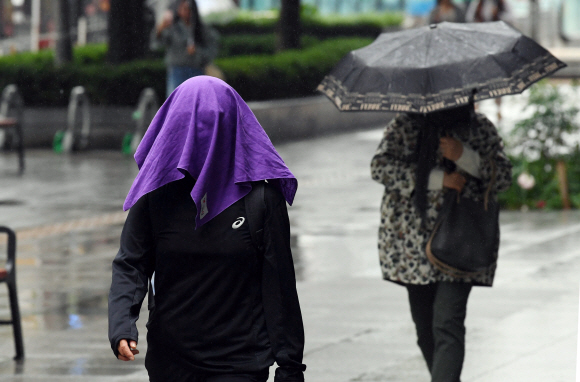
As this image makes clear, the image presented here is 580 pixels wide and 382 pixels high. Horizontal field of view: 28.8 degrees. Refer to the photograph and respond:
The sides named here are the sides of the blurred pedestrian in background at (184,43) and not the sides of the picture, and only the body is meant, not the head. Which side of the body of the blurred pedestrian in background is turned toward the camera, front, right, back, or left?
front

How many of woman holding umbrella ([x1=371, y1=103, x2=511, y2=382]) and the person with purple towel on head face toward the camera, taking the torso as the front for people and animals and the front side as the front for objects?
2

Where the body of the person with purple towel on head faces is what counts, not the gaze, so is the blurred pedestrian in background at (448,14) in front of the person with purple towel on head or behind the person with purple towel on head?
behind

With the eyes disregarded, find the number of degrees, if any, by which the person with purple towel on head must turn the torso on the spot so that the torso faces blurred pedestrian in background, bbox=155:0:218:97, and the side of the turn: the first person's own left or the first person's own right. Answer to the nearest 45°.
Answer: approximately 180°

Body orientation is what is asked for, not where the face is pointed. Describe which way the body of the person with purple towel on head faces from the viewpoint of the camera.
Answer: toward the camera

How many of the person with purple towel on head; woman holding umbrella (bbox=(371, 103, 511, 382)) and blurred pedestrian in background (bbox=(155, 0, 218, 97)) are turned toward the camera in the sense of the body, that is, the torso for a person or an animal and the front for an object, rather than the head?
3

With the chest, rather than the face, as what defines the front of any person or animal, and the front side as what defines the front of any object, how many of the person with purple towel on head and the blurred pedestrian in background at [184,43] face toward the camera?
2

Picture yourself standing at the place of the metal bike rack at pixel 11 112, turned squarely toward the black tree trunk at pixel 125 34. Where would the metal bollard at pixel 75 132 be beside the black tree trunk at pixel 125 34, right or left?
right

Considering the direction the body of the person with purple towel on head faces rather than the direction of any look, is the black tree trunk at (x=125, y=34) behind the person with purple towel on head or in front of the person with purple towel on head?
behind
